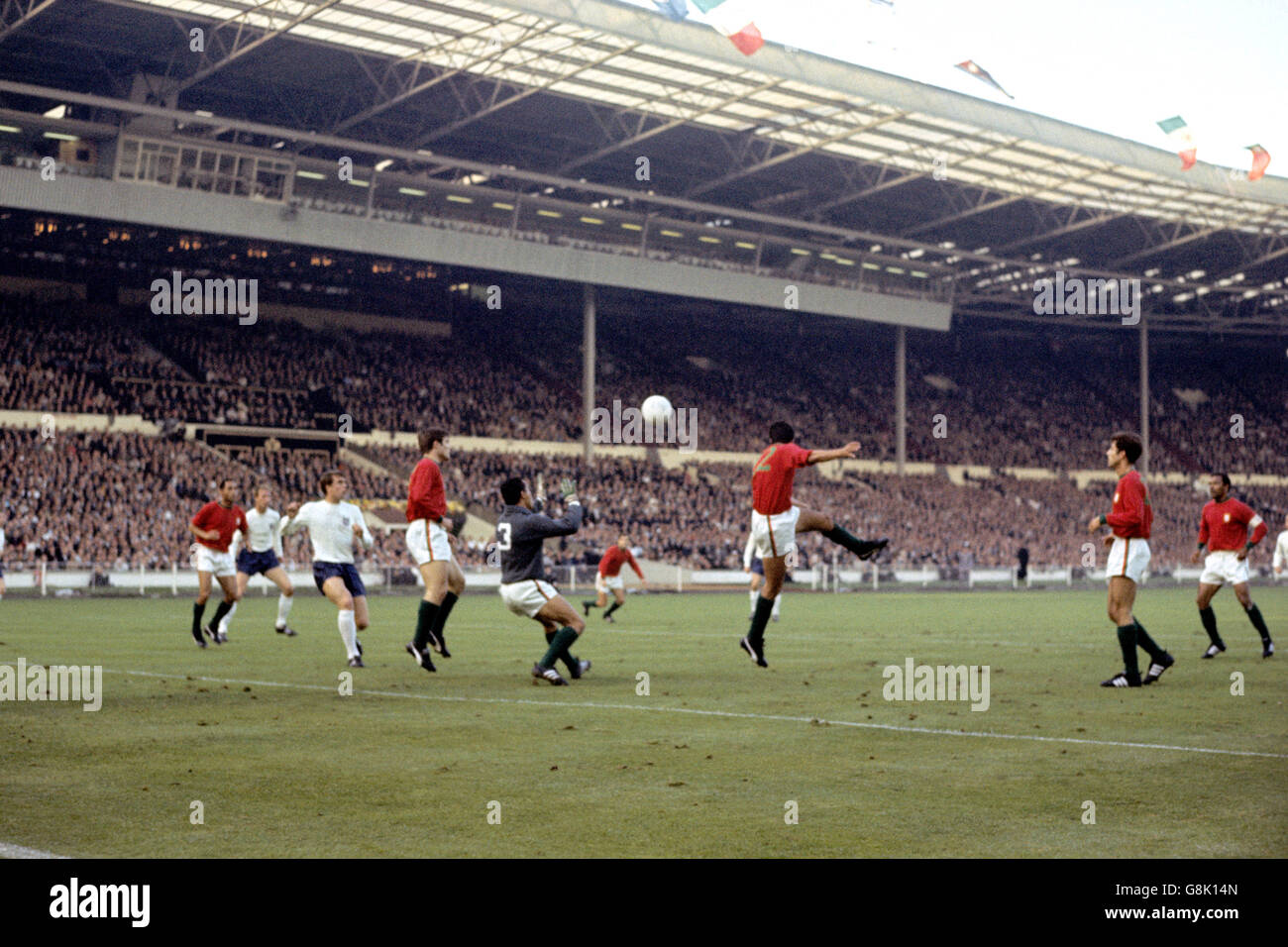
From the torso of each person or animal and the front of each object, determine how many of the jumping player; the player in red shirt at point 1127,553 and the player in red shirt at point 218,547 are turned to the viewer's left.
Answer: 1

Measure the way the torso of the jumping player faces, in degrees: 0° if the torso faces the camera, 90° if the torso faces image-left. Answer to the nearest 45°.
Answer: approximately 225°

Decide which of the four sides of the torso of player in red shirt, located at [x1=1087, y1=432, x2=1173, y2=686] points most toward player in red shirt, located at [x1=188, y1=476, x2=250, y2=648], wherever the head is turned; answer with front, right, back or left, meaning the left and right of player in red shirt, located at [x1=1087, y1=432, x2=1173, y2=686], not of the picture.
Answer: front

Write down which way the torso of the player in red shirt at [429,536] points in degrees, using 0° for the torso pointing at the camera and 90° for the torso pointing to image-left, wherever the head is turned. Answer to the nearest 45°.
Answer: approximately 270°

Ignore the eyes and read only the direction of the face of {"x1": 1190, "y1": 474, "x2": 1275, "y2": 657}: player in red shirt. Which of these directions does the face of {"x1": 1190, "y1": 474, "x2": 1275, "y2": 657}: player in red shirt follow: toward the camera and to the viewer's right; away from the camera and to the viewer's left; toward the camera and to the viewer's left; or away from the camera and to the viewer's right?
toward the camera and to the viewer's left

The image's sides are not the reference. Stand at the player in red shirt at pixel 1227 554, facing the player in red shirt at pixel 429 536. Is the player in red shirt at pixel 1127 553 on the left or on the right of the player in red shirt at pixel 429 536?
left

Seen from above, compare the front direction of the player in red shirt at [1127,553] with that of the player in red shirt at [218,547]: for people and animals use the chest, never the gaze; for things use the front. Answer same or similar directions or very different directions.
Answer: very different directions

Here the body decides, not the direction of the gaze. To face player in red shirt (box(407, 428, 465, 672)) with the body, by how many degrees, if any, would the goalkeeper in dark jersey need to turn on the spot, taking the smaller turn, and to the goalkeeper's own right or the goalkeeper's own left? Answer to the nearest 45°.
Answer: approximately 90° to the goalkeeper's own left

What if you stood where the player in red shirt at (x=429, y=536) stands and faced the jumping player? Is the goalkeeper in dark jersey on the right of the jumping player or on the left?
right

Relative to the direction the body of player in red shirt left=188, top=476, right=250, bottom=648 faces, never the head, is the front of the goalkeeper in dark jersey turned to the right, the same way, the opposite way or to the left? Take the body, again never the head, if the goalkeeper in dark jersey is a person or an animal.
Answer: to the left

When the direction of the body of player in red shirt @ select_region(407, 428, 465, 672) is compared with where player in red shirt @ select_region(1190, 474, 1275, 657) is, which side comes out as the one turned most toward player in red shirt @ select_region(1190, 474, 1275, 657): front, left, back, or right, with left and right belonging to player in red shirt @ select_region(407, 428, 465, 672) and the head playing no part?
front

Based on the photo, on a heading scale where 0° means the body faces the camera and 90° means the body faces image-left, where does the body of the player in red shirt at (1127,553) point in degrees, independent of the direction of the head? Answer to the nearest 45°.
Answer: approximately 90°

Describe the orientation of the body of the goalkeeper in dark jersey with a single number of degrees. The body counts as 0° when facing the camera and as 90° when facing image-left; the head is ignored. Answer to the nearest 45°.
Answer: approximately 225°

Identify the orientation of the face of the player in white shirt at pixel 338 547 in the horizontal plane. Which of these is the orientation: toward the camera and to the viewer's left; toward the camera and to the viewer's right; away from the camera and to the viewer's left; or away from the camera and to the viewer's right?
toward the camera and to the viewer's right

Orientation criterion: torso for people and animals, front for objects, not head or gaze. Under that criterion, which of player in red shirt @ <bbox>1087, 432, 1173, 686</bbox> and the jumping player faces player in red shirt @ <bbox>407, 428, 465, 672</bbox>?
player in red shirt @ <bbox>1087, 432, 1173, 686</bbox>

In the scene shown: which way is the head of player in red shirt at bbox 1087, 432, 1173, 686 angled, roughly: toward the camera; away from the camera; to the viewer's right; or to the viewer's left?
to the viewer's left
